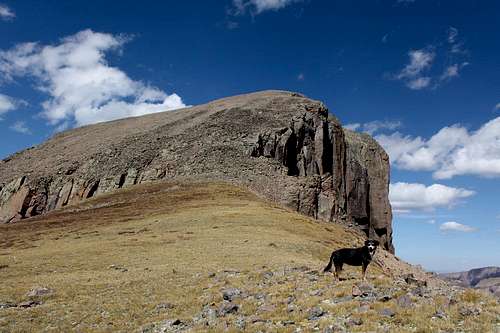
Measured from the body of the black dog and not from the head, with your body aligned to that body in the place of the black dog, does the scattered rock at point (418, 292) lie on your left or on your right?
on your right

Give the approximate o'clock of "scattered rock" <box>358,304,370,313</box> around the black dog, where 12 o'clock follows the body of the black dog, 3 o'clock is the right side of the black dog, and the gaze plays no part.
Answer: The scattered rock is roughly at 3 o'clock from the black dog.

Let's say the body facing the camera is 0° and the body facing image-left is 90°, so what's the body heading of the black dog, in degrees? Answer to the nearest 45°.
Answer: approximately 270°

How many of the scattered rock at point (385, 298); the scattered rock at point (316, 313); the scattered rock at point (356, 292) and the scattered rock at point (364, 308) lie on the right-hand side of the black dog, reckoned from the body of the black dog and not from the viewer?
4

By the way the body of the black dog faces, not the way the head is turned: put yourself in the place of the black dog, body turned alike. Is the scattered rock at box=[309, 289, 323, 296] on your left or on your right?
on your right

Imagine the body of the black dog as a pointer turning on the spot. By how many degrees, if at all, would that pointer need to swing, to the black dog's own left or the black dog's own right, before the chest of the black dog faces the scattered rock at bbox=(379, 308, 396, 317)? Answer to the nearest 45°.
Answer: approximately 90° to the black dog's own right

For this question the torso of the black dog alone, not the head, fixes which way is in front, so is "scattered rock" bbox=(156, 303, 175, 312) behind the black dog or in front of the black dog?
behind

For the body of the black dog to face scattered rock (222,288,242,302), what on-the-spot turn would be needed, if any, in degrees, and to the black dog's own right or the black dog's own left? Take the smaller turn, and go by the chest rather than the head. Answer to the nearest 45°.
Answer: approximately 180°

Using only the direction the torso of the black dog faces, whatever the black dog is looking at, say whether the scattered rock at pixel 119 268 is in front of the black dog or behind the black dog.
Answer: behind

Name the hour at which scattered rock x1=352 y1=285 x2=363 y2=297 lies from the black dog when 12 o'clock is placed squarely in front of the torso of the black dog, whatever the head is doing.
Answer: The scattered rock is roughly at 3 o'clock from the black dog.

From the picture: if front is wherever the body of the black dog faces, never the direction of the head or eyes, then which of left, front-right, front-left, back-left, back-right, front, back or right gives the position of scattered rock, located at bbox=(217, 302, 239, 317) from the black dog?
back-right

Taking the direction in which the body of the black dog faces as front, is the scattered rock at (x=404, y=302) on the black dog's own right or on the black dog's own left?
on the black dog's own right
